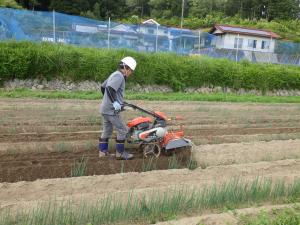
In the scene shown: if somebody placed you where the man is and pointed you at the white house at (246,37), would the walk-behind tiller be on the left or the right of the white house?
right

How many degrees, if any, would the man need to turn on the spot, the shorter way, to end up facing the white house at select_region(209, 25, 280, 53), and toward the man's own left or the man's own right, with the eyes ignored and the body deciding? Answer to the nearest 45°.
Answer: approximately 90° to the man's own left

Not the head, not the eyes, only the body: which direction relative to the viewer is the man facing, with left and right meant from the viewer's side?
facing to the right of the viewer

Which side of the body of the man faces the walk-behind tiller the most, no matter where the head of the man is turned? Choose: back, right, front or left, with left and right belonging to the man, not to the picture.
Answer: front

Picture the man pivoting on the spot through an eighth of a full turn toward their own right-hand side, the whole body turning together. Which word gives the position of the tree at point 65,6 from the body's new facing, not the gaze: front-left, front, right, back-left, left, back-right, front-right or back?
back-left

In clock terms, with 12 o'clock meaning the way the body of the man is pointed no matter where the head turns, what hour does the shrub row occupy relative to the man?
The shrub row is roughly at 9 o'clock from the man.

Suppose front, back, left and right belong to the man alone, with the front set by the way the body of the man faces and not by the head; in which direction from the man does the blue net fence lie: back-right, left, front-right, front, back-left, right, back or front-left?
left
